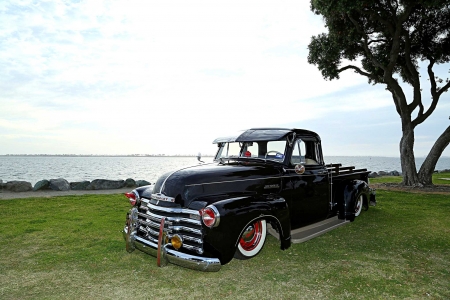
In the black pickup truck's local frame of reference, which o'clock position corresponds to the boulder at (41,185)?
The boulder is roughly at 3 o'clock from the black pickup truck.

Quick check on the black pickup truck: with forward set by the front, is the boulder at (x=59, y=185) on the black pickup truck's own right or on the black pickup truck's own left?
on the black pickup truck's own right

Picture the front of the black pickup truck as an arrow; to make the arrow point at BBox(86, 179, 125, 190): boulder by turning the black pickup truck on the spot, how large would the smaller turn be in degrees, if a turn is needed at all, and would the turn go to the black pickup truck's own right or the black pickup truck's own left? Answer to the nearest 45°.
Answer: approximately 90° to the black pickup truck's own right

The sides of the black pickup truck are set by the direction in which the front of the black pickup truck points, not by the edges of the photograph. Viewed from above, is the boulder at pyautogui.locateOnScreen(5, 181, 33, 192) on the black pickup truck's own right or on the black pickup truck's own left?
on the black pickup truck's own right

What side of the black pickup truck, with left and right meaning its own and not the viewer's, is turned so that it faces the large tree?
back

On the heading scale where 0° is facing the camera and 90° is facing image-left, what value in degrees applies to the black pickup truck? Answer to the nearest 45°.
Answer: approximately 45°
